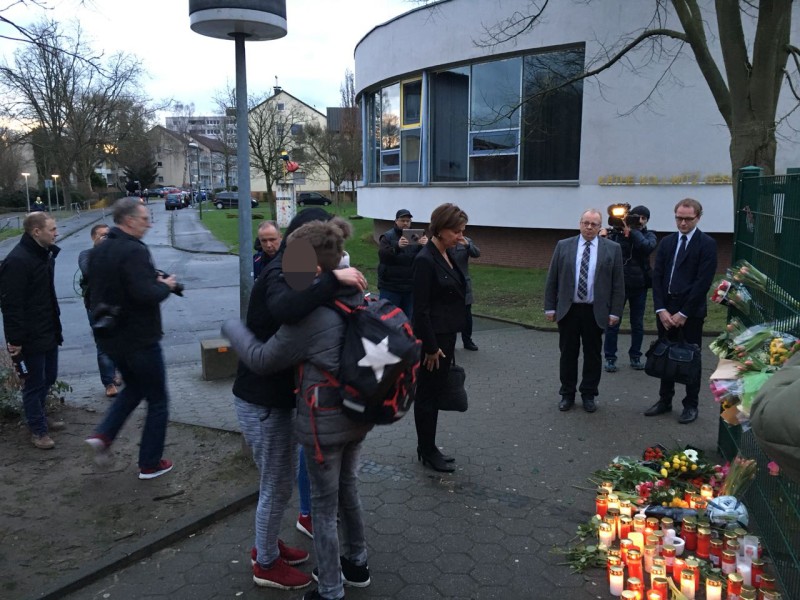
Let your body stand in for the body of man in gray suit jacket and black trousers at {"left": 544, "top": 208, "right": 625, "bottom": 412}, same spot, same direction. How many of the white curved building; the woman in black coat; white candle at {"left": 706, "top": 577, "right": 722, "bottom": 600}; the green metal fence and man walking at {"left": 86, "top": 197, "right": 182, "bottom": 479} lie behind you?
1

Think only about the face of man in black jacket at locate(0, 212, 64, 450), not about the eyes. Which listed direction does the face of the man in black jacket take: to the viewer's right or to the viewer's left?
to the viewer's right

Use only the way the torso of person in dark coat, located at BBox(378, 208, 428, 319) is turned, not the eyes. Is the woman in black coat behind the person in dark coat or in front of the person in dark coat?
in front

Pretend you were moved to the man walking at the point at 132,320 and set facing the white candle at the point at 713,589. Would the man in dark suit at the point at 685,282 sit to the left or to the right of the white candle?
left

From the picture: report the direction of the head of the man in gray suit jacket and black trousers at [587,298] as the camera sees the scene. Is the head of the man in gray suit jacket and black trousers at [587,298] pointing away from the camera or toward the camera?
toward the camera

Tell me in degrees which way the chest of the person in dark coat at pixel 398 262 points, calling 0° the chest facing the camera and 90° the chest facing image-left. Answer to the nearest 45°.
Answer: approximately 315°

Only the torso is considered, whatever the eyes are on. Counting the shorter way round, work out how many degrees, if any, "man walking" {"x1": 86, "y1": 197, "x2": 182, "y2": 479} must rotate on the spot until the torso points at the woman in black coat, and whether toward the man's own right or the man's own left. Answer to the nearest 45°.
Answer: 0° — they already face them

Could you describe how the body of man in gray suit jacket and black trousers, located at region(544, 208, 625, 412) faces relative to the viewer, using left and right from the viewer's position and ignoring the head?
facing the viewer

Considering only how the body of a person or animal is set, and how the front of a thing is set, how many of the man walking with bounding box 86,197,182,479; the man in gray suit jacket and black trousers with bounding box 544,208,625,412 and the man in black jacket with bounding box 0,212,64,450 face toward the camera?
1

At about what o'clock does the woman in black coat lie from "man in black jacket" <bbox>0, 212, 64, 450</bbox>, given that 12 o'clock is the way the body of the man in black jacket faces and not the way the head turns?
The woman in black coat is roughly at 1 o'clock from the man in black jacket.

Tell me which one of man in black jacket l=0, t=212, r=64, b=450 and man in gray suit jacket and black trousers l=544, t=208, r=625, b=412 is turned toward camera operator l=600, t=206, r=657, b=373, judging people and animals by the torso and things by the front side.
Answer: the man in black jacket

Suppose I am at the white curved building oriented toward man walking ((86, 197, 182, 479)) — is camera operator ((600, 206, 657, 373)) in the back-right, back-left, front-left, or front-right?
front-left

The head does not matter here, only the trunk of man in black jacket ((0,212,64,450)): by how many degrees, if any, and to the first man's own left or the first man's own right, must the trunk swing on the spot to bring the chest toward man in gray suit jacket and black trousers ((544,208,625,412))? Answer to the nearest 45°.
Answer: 0° — they already face them

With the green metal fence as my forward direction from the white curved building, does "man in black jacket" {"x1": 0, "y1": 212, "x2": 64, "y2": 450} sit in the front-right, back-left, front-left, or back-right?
front-right

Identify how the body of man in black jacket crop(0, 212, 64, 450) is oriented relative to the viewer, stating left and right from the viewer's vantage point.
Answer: facing to the right of the viewer

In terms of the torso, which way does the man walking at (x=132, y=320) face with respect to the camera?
to the viewer's right

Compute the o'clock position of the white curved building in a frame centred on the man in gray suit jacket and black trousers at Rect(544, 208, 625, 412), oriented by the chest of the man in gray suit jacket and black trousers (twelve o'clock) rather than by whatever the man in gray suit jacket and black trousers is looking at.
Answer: The white curved building is roughly at 6 o'clock from the man in gray suit jacket and black trousers.
